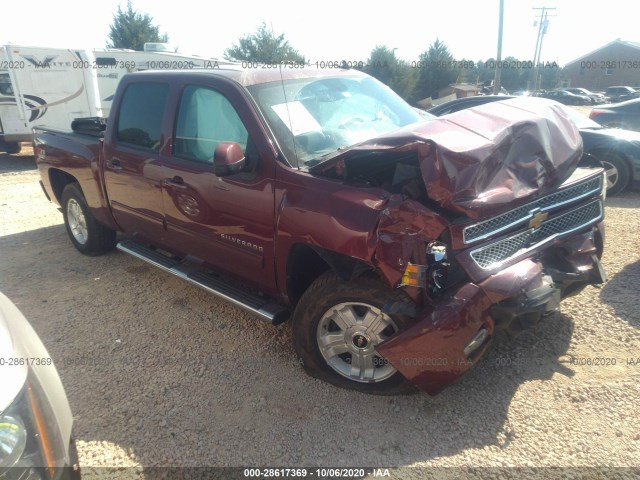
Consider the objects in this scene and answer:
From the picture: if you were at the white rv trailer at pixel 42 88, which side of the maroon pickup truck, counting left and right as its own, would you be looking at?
back

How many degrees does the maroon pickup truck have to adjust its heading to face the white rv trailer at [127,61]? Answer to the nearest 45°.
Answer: approximately 180°

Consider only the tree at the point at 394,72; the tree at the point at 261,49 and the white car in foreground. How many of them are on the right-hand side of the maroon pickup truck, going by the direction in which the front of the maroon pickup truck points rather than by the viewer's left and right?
1

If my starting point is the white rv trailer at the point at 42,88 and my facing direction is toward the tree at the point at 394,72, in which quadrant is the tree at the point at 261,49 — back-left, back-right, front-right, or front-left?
front-left

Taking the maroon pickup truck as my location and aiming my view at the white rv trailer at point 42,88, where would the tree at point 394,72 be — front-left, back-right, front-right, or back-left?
front-right

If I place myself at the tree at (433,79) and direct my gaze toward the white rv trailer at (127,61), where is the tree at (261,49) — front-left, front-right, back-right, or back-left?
front-right

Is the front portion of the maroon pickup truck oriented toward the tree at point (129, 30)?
no

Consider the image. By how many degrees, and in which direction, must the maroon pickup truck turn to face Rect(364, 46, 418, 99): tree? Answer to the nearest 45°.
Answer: approximately 135° to its left

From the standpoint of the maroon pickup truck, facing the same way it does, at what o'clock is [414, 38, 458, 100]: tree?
The tree is roughly at 8 o'clock from the maroon pickup truck.

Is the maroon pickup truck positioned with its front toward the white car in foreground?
no

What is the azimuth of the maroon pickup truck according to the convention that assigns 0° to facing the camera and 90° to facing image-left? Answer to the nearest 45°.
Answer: approximately 315°

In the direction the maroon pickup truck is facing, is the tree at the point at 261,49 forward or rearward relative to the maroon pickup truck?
rearward
